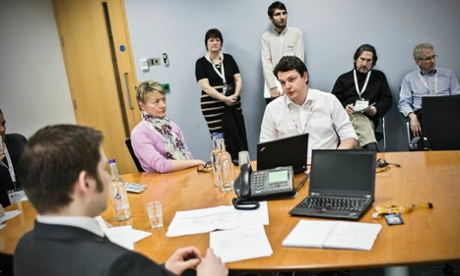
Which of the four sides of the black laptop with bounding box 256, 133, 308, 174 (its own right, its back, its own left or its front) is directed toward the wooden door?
left

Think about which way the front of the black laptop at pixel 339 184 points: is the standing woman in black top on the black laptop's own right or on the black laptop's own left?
on the black laptop's own right

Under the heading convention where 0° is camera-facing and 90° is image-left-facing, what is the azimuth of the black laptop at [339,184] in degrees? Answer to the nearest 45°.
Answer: approximately 45°

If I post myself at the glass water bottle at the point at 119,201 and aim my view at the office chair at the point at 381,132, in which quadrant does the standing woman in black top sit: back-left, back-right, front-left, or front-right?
front-left

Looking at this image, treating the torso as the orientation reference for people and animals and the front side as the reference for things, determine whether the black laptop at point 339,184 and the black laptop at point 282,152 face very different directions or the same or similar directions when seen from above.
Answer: very different directions

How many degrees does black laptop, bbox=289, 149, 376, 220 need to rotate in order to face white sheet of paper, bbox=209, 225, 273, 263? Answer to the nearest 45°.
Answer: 0° — it already faces it

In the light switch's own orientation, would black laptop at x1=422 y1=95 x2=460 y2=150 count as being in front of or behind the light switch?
in front

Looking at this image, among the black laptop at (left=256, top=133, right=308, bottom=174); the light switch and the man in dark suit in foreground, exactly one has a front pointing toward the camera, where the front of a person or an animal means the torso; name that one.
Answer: the light switch

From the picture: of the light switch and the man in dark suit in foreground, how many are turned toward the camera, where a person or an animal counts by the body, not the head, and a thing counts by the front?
1

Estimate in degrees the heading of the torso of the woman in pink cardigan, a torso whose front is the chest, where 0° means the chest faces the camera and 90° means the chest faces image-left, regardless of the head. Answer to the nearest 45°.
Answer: approximately 315°

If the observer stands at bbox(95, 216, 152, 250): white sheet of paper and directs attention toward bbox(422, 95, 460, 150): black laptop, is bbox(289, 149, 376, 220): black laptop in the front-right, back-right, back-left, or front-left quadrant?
front-right

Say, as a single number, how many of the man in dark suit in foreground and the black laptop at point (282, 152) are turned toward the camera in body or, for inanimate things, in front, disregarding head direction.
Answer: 0

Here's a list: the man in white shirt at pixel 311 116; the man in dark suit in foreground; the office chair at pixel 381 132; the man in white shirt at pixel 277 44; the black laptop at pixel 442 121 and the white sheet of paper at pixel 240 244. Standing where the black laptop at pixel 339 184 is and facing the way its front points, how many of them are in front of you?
2

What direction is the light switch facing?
toward the camera

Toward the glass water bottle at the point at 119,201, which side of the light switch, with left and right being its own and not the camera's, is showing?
front

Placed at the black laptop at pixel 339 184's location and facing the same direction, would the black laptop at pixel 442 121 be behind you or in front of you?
behind

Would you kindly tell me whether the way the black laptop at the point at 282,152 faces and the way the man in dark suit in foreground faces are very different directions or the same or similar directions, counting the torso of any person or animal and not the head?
same or similar directions

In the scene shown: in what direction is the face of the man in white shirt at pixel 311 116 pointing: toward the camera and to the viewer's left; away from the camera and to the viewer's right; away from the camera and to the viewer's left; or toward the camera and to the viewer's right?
toward the camera and to the viewer's left

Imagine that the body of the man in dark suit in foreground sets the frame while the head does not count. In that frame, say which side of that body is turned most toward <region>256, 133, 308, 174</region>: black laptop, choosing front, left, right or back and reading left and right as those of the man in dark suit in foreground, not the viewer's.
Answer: front

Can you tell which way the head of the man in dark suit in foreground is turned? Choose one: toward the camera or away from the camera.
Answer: away from the camera

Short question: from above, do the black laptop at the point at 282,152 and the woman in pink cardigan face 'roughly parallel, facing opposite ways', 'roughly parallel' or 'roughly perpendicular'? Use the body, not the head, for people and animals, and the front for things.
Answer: roughly perpendicular

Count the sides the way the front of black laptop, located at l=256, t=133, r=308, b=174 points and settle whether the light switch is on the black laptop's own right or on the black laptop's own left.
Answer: on the black laptop's own left
